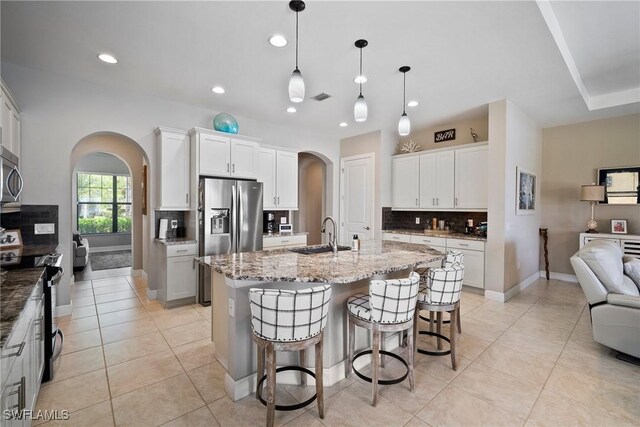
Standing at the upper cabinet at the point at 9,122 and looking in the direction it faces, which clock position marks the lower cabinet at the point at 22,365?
The lower cabinet is roughly at 3 o'clock from the upper cabinet.

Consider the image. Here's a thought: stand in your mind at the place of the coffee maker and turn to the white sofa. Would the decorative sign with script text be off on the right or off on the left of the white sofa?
left

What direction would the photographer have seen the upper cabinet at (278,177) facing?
facing the viewer and to the right of the viewer

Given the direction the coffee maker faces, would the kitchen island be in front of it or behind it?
in front

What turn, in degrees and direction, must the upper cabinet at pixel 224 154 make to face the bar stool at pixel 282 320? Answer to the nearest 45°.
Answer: approximately 45° to its right

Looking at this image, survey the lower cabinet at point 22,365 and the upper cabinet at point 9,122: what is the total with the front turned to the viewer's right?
2

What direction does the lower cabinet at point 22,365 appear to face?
to the viewer's right

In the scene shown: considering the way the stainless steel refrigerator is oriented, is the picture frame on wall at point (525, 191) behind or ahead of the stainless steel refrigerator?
ahead

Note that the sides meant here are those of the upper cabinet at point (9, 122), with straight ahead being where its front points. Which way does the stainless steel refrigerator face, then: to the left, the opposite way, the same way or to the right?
to the right

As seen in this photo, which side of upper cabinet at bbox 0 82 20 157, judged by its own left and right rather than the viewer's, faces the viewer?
right

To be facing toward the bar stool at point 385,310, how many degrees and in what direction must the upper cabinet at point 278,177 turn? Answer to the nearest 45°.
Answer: approximately 45° to its right

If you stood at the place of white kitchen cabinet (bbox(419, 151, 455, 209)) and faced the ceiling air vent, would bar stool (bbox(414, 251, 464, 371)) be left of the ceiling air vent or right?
left

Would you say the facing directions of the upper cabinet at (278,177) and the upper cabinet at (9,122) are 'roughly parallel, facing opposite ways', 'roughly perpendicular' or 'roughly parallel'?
roughly perpendicular
